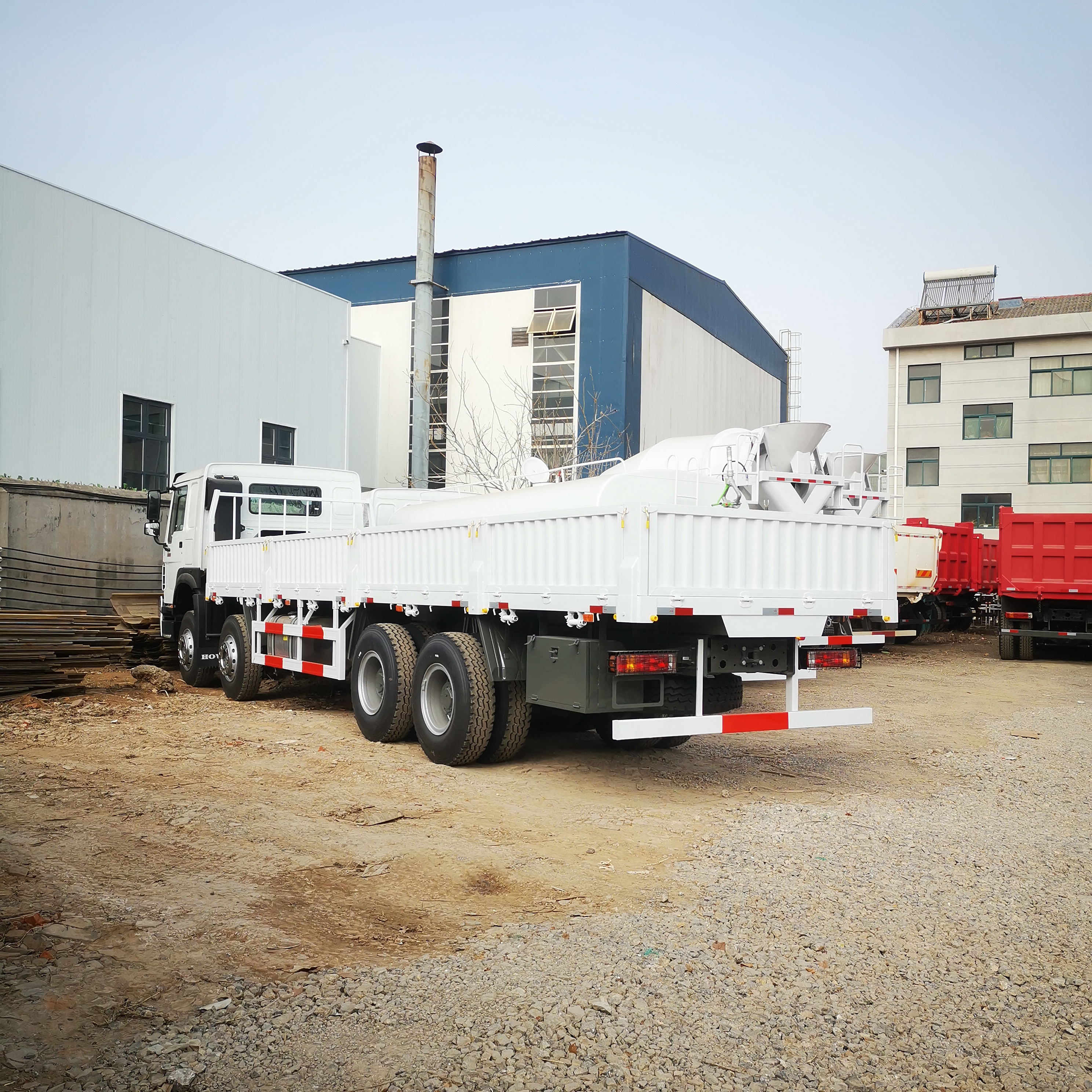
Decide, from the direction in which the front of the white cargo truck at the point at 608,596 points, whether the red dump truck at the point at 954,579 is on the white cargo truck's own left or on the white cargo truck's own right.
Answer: on the white cargo truck's own right

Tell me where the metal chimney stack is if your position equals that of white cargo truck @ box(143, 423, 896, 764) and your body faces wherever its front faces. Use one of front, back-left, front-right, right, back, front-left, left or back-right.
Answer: front-right

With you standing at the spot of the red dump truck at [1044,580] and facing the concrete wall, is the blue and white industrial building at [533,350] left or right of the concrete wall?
right

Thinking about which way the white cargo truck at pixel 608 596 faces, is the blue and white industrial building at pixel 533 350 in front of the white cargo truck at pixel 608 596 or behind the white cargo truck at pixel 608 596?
in front

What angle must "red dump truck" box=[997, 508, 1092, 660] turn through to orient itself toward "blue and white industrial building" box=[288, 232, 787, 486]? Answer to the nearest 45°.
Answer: approximately 45° to its left

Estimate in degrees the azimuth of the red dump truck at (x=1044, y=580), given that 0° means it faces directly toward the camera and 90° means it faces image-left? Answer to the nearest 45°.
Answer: approximately 180°

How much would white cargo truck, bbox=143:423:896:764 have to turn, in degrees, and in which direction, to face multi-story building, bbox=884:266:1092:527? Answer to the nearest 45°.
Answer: approximately 90° to its right

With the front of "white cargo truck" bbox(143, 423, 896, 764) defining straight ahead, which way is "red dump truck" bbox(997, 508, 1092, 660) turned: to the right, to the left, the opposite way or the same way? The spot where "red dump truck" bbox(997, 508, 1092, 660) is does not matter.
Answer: to the right

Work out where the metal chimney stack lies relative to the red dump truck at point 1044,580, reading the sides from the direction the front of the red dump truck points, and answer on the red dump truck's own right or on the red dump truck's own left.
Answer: on the red dump truck's own left

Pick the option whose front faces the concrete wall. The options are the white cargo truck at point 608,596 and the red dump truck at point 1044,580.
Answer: the white cargo truck

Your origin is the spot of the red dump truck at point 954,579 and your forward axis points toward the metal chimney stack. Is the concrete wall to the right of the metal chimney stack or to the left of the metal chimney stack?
left

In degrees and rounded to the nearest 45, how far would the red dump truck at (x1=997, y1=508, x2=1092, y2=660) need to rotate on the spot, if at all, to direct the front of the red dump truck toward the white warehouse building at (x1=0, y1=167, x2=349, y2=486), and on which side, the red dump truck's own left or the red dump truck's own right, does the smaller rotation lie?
approximately 90° to the red dump truck's own left

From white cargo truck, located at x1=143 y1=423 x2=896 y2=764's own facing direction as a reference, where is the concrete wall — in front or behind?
in front

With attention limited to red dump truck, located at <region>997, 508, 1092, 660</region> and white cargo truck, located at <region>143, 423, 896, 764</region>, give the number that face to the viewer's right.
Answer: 0
